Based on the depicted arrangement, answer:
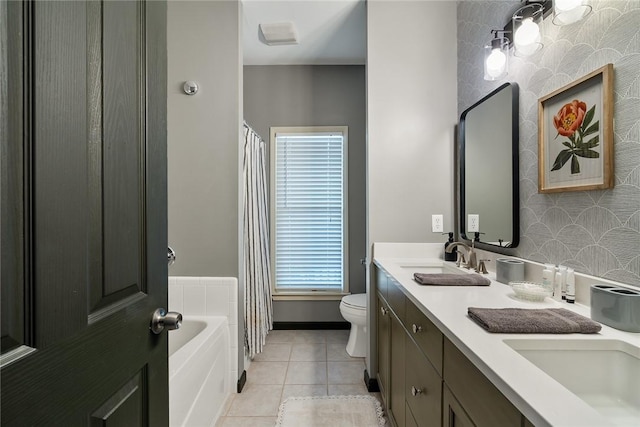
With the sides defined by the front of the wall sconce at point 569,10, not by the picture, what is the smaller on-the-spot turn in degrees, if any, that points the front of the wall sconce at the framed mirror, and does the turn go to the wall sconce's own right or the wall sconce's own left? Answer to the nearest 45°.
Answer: approximately 90° to the wall sconce's own right

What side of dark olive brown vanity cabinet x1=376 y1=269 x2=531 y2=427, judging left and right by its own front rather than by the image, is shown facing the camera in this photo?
left

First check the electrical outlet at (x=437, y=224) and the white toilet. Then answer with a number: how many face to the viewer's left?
1

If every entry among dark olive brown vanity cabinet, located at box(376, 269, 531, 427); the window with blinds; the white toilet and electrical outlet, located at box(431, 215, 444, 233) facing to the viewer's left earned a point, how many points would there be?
2

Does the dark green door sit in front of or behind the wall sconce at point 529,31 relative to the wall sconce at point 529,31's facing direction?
in front

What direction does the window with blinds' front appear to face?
toward the camera
